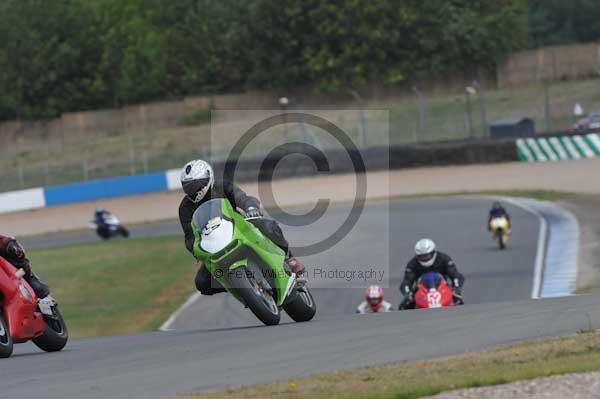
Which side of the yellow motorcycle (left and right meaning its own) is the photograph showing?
front

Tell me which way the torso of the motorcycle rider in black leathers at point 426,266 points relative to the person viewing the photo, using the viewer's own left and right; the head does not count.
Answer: facing the viewer

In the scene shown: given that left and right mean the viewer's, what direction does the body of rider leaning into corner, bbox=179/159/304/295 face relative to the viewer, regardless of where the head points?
facing the viewer and to the left of the viewer

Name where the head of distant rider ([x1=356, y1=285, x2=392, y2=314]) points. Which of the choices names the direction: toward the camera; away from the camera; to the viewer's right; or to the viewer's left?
toward the camera

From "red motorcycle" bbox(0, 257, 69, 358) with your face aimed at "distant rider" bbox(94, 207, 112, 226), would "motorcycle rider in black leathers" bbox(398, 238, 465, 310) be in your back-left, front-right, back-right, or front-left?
front-right

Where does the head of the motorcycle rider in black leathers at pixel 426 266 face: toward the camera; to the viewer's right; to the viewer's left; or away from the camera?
toward the camera

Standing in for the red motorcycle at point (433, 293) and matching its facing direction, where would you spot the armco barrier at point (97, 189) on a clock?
The armco barrier is roughly at 5 o'clock from the red motorcycle.

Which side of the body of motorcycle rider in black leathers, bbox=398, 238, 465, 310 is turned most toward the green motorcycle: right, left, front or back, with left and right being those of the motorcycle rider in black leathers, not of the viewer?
front

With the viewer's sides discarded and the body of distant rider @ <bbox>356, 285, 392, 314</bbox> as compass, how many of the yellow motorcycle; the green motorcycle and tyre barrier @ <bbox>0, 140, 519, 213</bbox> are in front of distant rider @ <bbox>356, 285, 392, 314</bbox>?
1

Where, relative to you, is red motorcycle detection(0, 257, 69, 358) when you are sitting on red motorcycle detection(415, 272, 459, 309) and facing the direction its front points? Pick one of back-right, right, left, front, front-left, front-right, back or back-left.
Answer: front-right

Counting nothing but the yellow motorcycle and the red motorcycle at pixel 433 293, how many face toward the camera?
2
